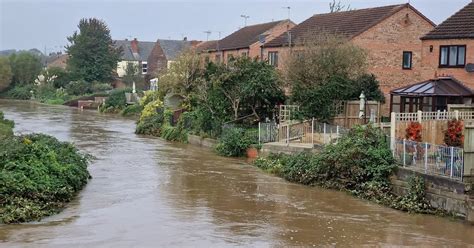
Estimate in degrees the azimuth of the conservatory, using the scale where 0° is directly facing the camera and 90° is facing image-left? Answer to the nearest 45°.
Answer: approximately 45°

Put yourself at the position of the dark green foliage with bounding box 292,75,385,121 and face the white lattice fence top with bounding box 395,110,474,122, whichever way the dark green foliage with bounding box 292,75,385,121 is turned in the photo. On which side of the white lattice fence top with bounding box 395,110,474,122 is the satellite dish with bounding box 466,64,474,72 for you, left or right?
left

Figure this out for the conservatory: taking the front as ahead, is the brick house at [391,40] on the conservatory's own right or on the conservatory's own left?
on the conservatory's own right

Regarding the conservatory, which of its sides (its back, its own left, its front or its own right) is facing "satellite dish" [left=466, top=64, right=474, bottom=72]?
back

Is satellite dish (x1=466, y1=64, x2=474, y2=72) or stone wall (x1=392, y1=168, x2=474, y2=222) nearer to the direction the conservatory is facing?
the stone wall

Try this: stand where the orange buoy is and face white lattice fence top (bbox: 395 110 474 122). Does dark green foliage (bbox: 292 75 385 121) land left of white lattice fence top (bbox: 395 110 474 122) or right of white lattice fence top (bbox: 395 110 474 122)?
left

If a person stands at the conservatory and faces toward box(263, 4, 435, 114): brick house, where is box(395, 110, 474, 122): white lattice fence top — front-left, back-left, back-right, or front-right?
back-left

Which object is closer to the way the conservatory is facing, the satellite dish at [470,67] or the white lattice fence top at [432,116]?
the white lattice fence top
